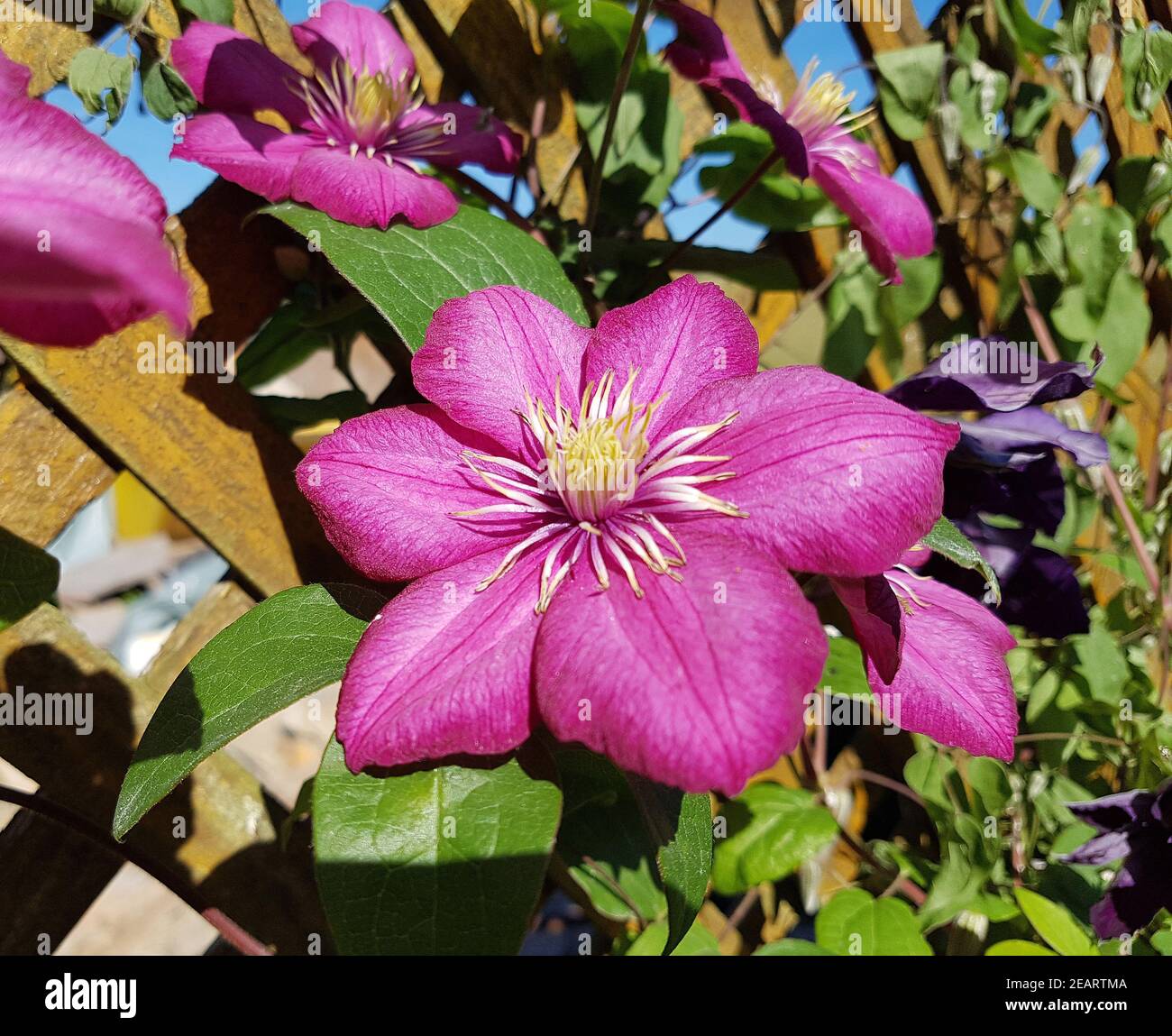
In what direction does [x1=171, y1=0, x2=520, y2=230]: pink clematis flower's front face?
toward the camera

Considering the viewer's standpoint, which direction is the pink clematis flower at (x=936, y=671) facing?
facing the viewer
